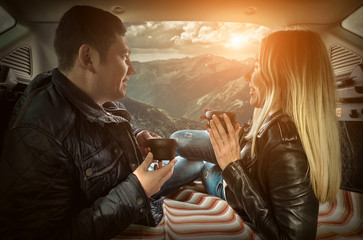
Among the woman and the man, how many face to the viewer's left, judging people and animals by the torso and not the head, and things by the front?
1

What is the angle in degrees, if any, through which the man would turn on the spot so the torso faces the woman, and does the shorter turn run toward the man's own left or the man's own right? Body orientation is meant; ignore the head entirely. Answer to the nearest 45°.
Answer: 0° — they already face them

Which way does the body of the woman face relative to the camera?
to the viewer's left

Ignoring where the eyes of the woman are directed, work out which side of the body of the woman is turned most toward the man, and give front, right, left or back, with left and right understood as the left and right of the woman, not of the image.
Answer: front

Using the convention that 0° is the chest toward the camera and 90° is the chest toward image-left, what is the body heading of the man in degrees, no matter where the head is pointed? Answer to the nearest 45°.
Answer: approximately 270°

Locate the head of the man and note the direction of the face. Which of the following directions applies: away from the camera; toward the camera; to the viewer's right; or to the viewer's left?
to the viewer's right
